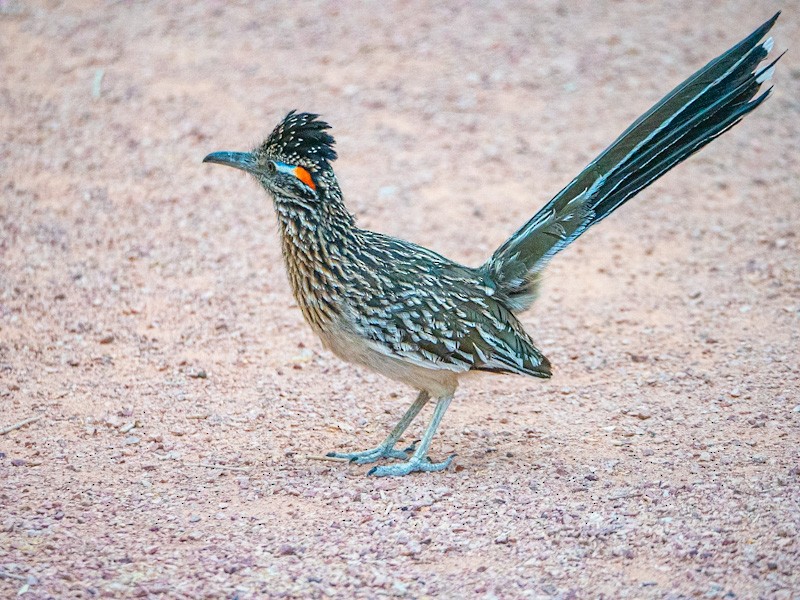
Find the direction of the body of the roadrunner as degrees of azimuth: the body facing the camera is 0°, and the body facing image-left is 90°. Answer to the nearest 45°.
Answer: approximately 90°
